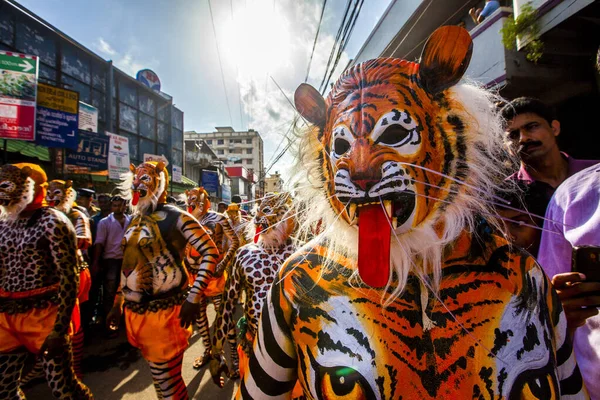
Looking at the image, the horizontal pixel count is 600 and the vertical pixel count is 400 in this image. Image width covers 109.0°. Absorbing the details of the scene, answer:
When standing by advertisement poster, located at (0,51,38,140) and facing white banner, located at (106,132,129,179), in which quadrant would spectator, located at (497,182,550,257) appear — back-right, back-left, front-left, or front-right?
back-right

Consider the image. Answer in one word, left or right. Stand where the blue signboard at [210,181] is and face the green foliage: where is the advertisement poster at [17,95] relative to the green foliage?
right

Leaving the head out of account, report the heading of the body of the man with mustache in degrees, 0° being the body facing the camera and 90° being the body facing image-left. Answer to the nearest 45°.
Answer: approximately 45°

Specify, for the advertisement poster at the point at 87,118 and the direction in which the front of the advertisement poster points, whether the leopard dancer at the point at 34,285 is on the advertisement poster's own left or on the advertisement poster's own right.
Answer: on the advertisement poster's own right

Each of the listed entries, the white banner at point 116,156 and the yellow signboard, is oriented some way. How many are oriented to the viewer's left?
0

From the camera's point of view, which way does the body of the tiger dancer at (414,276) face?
toward the camera

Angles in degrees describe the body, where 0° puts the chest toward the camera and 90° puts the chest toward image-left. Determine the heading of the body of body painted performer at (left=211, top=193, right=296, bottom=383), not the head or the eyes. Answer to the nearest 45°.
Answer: approximately 45°

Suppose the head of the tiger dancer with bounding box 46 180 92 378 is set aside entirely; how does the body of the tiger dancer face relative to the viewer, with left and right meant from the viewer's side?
facing the viewer and to the left of the viewer

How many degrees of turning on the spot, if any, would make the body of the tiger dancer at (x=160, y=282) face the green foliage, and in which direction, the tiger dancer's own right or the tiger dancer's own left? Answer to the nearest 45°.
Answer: approximately 135° to the tiger dancer's own left

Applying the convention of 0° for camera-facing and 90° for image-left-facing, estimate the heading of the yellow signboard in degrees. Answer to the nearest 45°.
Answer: approximately 315°

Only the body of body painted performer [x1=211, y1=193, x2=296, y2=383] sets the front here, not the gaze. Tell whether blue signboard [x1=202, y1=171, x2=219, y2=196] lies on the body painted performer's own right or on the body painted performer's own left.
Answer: on the body painted performer's own right

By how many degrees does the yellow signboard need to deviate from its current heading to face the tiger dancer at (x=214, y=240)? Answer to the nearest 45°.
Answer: approximately 45° to its right

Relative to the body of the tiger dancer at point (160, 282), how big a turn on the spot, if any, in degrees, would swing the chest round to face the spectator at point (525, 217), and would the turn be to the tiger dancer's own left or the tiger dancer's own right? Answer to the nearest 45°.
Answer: approximately 90° to the tiger dancer's own left

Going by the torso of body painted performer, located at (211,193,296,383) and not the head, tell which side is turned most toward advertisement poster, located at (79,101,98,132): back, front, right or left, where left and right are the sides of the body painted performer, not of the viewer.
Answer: right
